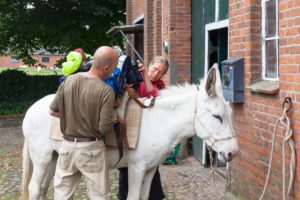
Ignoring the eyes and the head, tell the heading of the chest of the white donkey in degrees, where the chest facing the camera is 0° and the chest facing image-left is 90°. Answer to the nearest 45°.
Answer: approximately 270°

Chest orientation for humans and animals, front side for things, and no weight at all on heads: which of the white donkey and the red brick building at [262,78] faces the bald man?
the red brick building

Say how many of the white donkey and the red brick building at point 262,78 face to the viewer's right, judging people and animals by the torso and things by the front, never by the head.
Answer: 1

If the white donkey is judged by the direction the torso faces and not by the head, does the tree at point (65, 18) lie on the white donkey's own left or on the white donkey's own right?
on the white donkey's own left

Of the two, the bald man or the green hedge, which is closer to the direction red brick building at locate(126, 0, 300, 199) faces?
the bald man

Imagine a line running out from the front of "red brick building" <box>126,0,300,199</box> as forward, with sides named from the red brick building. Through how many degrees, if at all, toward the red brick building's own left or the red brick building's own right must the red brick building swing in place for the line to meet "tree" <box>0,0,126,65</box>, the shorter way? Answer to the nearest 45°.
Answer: approximately 90° to the red brick building's own right

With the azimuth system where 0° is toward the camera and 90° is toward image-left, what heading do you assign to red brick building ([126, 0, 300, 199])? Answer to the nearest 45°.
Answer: approximately 45°

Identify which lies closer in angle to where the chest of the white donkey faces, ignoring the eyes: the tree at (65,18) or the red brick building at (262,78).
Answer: the red brick building

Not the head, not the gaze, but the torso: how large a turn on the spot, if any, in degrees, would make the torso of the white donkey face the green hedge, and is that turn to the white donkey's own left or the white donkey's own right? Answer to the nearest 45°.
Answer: approximately 90° to the white donkey's own left

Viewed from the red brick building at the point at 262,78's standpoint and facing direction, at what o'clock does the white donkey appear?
The white donkey is roughly at 12 o'clock from the red brick building.

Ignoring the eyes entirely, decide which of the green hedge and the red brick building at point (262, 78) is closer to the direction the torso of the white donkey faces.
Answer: the red brick building

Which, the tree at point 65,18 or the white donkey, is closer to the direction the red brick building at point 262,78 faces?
the white donkey

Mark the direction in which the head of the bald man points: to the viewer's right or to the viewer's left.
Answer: to the viewer's right
